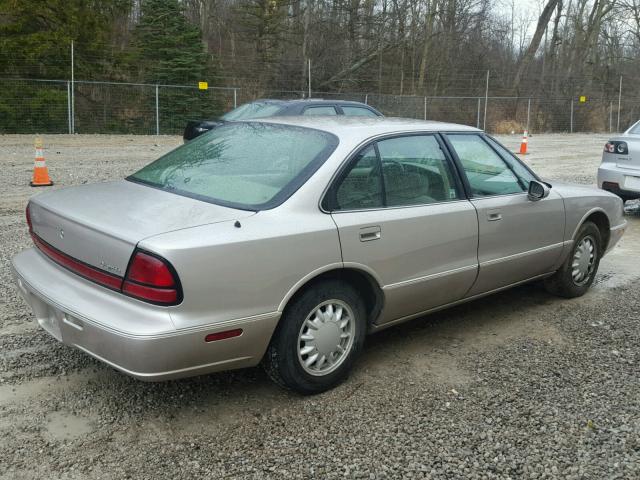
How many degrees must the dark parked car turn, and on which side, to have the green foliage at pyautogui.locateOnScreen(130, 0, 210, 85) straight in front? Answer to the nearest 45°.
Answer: approximately 135° to its right

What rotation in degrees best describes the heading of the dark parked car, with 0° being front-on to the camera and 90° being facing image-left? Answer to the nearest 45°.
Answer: approximately 45°

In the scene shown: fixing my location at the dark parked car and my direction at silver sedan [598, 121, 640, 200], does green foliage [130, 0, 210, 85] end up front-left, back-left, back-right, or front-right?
back-left

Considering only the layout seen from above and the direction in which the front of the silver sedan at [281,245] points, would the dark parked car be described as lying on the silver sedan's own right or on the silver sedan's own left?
on the silver sedan's own left

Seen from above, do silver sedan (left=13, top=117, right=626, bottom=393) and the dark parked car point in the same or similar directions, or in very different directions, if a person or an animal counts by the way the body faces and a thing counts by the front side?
very different directions

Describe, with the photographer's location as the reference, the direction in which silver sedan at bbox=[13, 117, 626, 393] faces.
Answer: facing away from the viewer and to the right of the viewer

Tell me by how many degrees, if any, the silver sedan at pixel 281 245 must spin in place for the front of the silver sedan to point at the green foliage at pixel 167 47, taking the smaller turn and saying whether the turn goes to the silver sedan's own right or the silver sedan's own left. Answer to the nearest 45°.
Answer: approximately 45° to the silver sedan's own left
